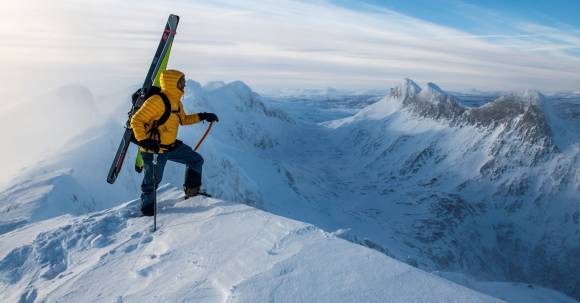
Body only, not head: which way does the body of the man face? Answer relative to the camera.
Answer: to the viewer's right
